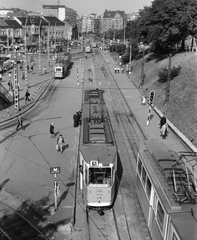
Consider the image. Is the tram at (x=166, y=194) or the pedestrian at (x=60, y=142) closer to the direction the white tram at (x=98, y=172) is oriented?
the tram

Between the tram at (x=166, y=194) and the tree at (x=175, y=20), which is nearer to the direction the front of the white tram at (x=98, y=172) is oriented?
the tram

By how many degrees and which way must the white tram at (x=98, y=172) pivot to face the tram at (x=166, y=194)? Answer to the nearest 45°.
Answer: approximately 45° to its left

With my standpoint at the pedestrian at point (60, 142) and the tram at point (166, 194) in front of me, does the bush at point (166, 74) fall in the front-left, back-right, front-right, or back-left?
back-left

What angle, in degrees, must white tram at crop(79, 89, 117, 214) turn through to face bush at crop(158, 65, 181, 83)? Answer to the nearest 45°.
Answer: approximately 180°

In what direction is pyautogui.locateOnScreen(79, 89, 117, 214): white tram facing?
toward the camera

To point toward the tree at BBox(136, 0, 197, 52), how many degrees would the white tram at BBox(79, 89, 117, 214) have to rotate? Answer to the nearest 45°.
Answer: approximately 180°
